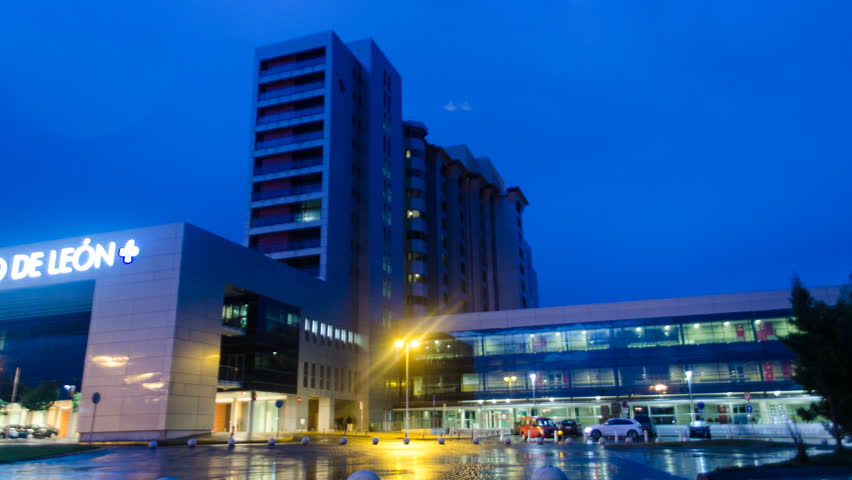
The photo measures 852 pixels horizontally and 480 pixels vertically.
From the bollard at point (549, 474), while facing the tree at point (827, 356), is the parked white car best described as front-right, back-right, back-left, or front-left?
front-left

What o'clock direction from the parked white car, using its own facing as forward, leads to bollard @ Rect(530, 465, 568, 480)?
The bollard is roughly at 9 o'clock from the parked white car.

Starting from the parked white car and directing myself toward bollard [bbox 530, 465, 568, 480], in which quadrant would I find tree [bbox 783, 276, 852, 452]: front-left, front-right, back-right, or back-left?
front-left

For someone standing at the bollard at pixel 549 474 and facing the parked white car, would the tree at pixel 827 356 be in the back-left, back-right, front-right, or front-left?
front-right

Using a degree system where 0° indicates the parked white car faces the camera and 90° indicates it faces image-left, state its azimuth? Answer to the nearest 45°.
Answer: approximately 90°
